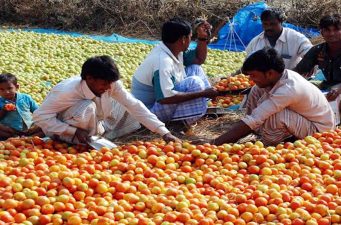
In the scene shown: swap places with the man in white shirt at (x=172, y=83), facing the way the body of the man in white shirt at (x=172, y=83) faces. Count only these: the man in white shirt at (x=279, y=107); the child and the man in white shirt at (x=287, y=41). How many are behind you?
1

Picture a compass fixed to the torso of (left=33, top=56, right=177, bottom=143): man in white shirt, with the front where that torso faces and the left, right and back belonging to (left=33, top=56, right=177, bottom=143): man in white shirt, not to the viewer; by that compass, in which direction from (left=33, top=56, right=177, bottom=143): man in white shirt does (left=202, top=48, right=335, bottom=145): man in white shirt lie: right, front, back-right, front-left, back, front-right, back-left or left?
front-left

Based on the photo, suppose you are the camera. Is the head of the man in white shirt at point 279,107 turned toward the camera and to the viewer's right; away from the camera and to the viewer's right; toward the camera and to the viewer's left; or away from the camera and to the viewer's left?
toward the camera and to the viewer's left

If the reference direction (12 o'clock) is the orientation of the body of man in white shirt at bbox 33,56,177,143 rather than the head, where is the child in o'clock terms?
The child is roughly at 6 o'clock from the man in white shirt.

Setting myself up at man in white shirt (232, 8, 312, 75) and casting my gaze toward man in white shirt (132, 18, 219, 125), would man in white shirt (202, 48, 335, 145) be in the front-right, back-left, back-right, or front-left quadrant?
front-left

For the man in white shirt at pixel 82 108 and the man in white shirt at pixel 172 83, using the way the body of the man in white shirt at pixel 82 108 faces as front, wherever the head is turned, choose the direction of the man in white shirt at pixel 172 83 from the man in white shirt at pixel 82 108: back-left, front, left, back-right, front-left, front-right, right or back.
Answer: left

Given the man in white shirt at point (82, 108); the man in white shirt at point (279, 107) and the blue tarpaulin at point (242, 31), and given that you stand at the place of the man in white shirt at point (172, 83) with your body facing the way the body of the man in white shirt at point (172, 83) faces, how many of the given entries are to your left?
1

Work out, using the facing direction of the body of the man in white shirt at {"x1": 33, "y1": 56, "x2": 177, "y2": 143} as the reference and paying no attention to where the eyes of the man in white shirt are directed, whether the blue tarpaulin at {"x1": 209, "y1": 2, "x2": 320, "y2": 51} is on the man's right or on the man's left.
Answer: on the man's left

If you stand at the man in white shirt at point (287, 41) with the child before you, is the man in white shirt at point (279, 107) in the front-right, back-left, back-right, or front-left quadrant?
front-left

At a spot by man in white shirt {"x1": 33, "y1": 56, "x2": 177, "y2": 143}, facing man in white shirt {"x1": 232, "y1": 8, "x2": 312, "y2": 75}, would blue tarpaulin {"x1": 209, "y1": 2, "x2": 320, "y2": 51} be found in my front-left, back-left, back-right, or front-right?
front-left
